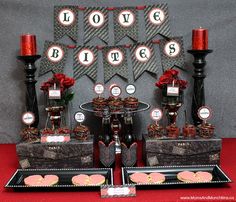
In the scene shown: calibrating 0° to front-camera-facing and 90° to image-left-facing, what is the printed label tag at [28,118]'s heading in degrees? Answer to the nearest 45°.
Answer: approximately 0°

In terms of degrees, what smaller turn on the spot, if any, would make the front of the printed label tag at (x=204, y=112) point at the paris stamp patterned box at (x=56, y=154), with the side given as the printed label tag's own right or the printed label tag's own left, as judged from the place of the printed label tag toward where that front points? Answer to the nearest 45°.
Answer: approximately 90° to the printed label tag's own right

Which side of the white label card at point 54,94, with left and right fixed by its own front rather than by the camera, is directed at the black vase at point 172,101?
left
